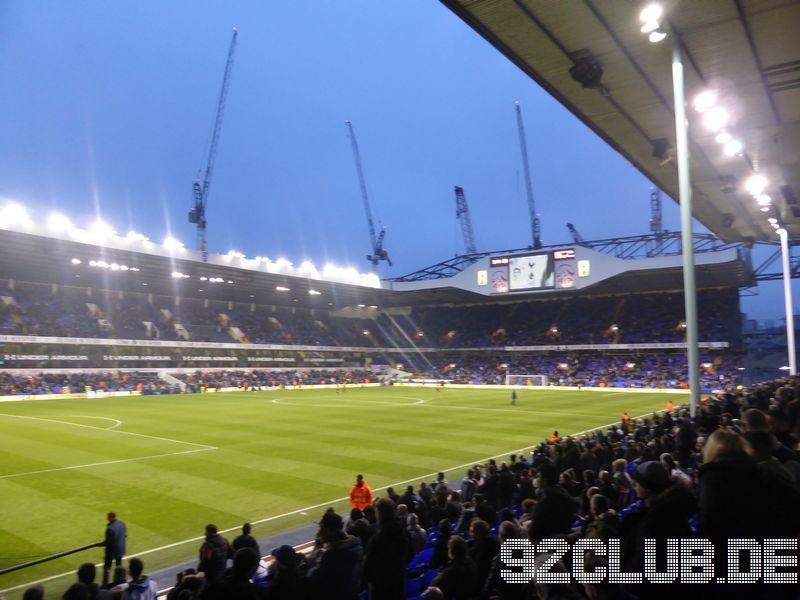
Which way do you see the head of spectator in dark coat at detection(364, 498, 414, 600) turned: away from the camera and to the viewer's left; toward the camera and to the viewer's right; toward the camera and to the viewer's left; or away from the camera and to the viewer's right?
away from the camera and to the viewer's left

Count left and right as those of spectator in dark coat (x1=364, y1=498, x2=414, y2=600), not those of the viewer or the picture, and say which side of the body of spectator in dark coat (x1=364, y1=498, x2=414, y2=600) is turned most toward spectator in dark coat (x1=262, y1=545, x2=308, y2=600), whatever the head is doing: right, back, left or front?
left

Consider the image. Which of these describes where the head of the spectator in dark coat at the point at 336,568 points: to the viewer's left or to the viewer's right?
to the viewer's left

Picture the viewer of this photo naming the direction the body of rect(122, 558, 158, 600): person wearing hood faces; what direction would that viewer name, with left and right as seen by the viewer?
facing away from the viewer

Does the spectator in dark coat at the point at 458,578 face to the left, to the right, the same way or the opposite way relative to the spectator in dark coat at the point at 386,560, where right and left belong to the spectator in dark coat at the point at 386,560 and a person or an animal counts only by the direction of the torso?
the same way

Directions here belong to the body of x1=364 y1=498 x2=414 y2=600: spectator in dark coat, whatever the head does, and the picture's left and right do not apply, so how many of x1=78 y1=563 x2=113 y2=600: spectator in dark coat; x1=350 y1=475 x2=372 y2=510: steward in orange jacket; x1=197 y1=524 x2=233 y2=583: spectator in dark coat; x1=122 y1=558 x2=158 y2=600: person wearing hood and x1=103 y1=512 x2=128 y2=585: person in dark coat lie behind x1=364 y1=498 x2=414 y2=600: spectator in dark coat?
0

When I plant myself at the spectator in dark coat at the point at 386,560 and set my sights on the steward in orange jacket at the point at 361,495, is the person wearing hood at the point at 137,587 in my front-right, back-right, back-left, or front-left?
front-left

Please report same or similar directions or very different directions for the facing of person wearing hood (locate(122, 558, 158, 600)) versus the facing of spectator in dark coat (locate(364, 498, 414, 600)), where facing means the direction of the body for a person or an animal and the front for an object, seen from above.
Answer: same or similar directions

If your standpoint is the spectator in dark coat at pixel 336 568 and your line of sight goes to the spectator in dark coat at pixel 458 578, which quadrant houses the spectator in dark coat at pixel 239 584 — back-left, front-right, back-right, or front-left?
back-right

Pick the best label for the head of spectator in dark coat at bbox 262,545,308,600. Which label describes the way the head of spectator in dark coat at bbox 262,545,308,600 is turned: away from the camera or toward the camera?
away from the camera

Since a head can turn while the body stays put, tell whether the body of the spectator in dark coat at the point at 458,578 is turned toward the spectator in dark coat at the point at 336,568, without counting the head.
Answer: no

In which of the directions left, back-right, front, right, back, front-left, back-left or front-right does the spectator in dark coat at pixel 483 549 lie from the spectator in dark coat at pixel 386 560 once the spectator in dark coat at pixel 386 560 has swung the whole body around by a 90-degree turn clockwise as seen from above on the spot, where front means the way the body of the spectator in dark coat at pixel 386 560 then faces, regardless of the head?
front
